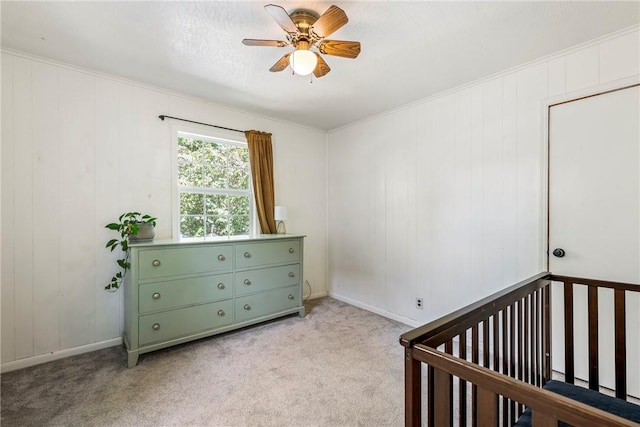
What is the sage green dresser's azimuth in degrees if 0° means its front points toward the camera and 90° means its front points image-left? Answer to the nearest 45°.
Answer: approximately 315°

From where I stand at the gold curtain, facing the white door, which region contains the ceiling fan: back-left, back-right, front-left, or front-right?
front-right

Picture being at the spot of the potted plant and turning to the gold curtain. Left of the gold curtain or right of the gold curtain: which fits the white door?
right

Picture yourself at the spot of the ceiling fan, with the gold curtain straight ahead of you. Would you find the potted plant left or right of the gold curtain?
left
